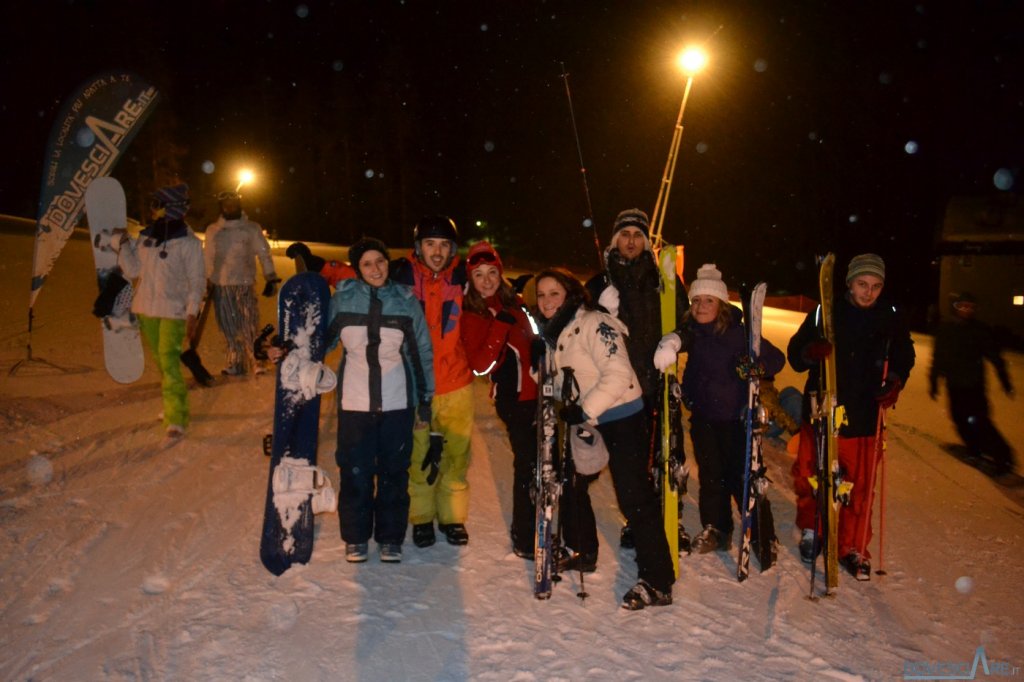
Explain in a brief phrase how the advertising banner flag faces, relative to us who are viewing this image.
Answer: facing the viewer

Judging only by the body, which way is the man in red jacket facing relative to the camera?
toward the camera

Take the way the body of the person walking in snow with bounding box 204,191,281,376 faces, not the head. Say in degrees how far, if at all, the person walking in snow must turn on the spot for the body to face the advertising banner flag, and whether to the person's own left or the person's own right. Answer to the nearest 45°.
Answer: approximately 135° to the person's own right

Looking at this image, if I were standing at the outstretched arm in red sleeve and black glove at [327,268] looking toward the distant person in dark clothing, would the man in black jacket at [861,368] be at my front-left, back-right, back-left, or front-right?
front-right

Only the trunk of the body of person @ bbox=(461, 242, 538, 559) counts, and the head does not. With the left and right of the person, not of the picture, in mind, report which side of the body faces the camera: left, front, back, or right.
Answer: front

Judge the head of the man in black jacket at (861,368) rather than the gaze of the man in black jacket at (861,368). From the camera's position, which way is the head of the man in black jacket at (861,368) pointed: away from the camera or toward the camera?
toward the camera

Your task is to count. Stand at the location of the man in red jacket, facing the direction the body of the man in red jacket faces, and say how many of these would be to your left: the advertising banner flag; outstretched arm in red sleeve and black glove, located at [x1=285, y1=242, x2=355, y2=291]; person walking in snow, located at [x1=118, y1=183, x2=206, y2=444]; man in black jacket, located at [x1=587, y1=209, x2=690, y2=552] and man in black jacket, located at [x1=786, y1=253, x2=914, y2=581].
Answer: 2

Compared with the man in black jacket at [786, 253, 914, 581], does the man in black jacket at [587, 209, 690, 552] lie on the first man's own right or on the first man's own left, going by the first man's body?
on the first man's own right

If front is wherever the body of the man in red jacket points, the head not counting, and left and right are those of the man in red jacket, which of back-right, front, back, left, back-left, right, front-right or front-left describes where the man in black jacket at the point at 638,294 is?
left

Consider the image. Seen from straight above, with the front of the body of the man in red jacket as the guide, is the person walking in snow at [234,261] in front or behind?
behind

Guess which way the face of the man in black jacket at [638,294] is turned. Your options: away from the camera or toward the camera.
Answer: toward the camera

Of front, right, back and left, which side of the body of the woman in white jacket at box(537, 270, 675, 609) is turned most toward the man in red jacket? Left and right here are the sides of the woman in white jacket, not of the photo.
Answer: right

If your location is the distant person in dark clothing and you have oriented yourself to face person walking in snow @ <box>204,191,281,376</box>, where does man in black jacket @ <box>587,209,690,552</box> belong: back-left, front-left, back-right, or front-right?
front-left

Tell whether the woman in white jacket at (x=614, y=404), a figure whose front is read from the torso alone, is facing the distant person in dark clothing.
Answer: no
